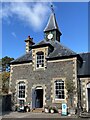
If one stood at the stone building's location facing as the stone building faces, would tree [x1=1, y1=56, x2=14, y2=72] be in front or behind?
behind

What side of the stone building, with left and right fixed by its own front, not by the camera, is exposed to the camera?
front

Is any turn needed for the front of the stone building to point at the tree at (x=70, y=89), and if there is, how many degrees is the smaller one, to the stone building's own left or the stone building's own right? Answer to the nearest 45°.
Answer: approximately 45° to the stone building's own left
